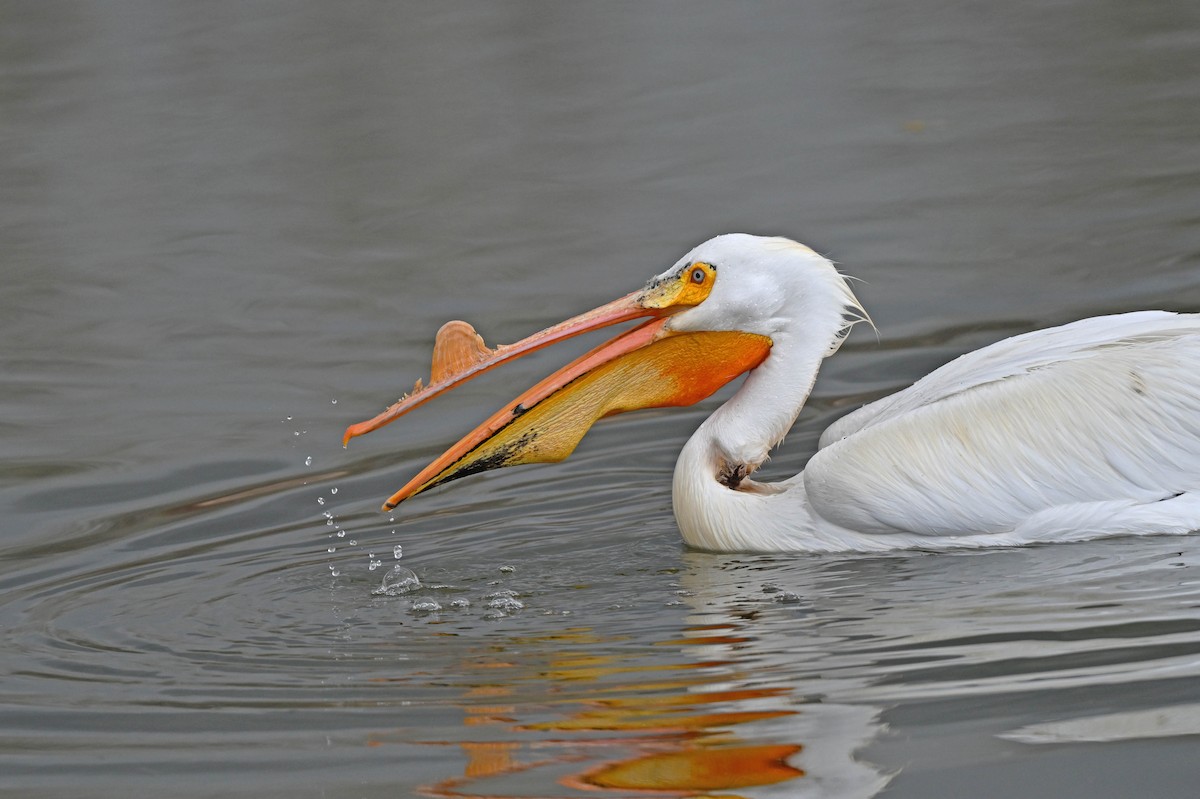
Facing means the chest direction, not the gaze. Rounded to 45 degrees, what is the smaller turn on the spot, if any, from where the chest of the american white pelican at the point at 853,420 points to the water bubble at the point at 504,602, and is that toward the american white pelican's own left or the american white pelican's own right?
0° — it already faces it

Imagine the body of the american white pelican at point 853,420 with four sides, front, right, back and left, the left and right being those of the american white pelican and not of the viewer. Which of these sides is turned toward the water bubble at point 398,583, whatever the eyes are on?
front

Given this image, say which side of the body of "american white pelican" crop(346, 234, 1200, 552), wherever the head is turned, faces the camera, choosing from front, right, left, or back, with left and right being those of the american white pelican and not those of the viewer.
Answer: left
